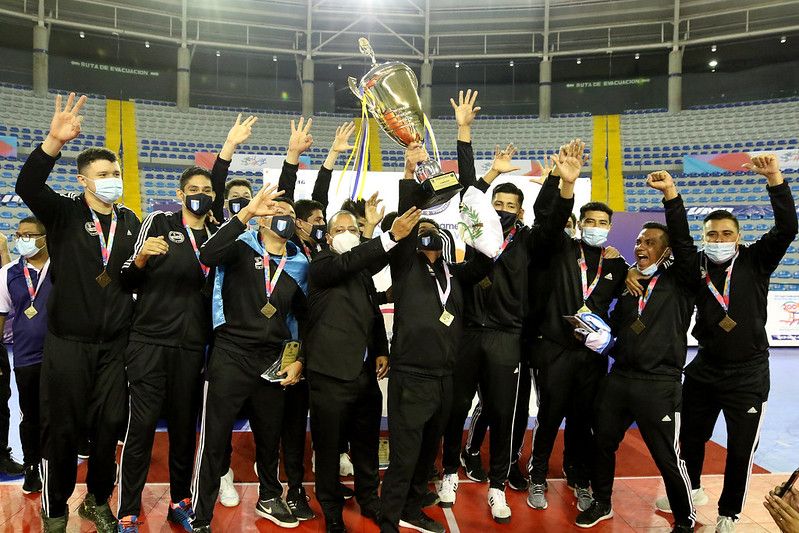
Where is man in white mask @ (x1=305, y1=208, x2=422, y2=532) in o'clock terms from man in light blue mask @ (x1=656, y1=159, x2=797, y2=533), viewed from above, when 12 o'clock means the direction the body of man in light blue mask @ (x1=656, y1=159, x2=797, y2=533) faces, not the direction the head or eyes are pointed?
man in white mask @ (x1=305, y1=208, x2=422, y2=532) is roughly at 2 o'clock from man in light blue mask @ (x1=656, y1=159, x2=797, y2=533).

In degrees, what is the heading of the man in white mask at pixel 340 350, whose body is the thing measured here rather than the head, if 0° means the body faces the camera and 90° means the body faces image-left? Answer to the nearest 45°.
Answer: approximately 315°

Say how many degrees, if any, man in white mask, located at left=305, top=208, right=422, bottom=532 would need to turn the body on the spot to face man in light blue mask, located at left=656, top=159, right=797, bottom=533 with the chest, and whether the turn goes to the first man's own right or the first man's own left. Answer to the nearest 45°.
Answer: approximately 45° to the first man's own left

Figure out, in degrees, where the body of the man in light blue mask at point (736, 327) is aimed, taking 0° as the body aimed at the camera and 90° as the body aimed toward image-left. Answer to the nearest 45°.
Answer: approximately 0°

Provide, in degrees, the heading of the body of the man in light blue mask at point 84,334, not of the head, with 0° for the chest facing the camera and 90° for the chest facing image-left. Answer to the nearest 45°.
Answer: approximately 315°
